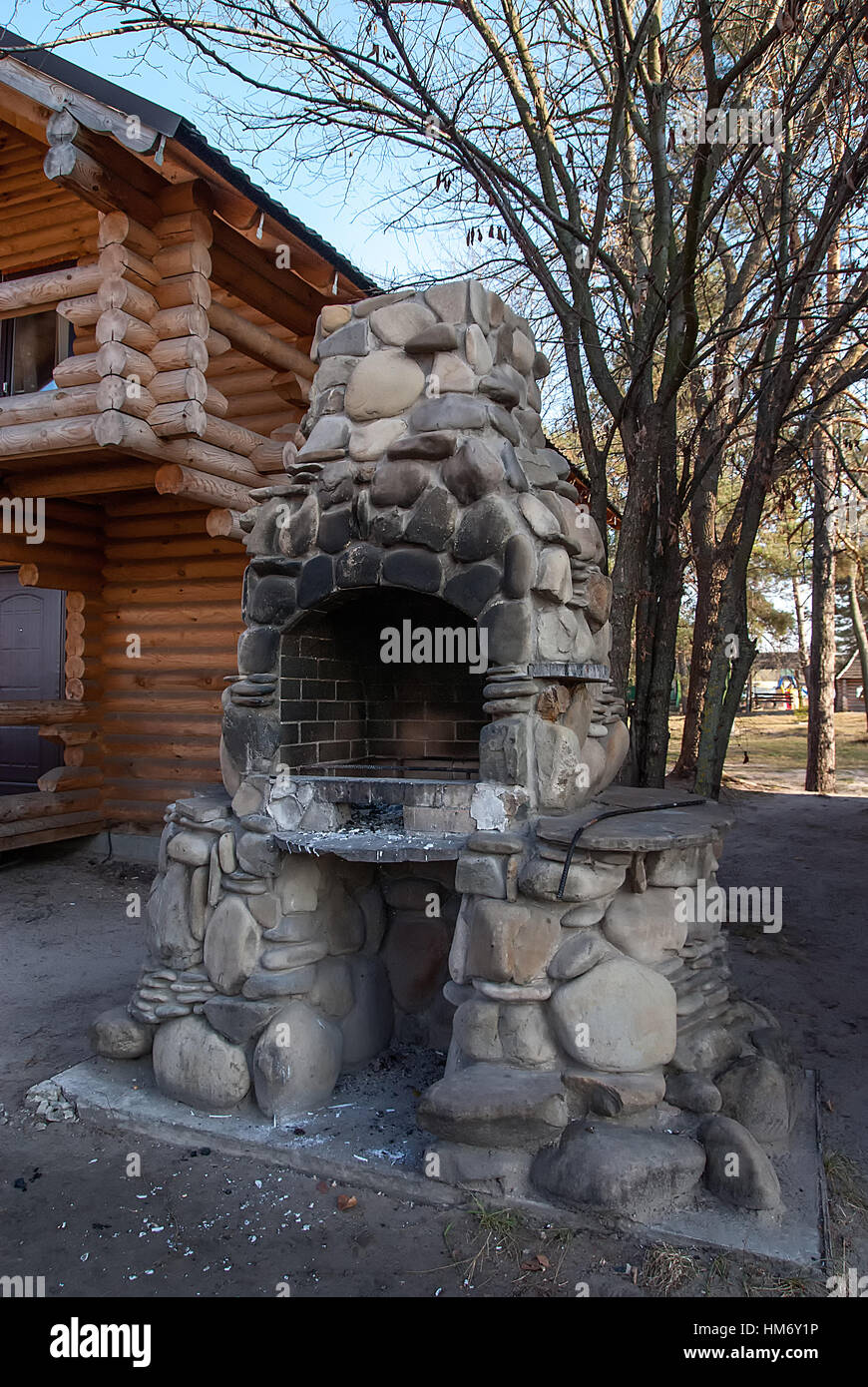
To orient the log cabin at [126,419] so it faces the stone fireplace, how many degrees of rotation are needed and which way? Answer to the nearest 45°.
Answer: approximately 45° to its left

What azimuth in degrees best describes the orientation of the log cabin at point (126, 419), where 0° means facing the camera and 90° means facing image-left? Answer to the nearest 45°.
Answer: approximately 45°

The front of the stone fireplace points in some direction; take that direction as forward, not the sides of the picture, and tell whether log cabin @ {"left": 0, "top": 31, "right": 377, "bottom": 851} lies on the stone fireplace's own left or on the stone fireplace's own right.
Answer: on the stone fireplace's own right

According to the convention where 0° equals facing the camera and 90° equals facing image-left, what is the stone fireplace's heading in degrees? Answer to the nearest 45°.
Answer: approximately 45°
